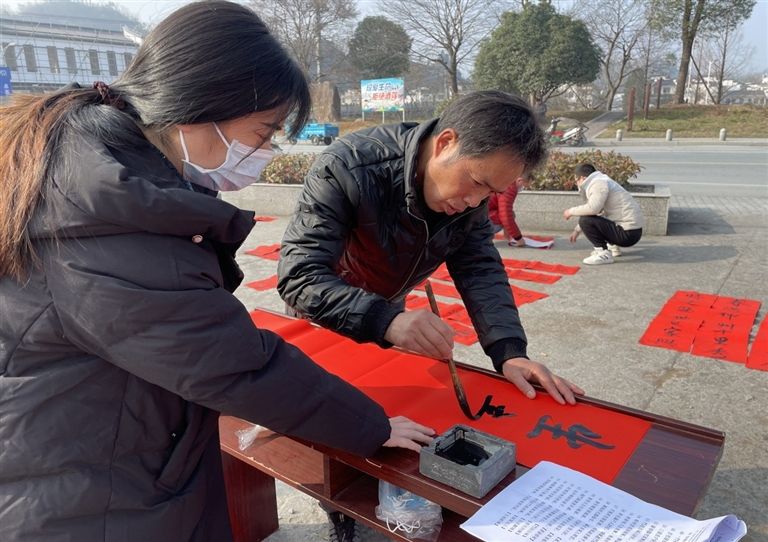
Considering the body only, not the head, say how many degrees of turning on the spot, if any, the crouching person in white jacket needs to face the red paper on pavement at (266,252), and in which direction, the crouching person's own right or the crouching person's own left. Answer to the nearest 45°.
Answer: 0° — they already face it

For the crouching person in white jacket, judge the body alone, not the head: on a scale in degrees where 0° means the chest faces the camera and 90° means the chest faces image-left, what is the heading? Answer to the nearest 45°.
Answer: approximately 90°

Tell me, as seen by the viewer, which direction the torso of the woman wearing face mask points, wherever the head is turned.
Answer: to the viewer's right

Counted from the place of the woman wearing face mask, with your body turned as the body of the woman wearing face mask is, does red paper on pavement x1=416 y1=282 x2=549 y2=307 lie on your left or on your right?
on your left

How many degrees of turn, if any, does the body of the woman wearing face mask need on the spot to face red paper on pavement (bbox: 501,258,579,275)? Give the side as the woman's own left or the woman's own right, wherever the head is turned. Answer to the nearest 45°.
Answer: approximately 45° to the woman's own left

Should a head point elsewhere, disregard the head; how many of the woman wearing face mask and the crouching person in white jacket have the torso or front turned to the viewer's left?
1

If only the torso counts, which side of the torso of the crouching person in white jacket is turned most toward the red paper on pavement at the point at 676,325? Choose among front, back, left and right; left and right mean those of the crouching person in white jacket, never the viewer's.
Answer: left

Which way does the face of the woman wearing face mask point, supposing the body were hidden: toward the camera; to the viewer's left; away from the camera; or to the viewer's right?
to the viewer's right

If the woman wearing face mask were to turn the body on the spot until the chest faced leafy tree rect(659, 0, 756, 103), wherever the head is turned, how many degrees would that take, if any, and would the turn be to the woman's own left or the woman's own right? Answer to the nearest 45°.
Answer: approximately 45° to the woman's own left

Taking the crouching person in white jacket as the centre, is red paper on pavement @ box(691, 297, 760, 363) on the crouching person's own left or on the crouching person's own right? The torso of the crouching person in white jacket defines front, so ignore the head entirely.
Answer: on the crouching person's own left
